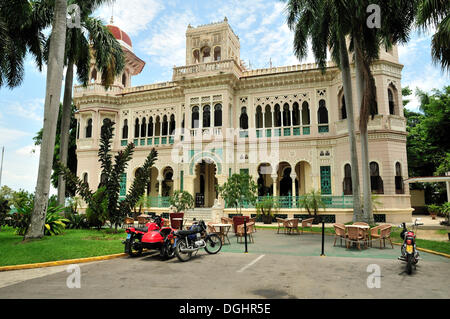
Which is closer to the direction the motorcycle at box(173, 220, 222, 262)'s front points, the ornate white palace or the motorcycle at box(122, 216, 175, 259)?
the ornate white palace

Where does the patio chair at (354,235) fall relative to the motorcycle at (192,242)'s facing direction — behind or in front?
in front

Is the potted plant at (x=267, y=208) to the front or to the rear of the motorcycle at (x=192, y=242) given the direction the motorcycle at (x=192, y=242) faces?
to the front
